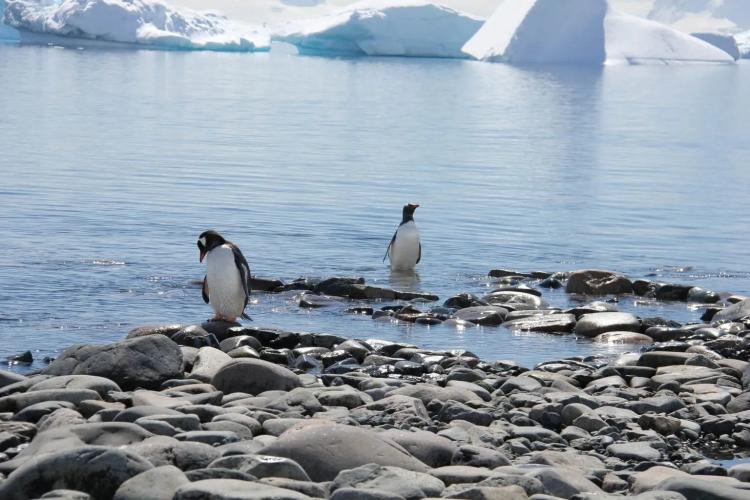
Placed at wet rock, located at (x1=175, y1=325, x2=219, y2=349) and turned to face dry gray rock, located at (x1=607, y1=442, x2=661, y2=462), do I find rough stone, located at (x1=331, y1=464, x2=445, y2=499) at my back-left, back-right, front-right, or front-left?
front-right

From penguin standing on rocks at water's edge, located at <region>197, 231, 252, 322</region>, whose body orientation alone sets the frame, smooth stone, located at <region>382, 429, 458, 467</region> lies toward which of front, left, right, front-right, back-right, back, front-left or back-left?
front-left

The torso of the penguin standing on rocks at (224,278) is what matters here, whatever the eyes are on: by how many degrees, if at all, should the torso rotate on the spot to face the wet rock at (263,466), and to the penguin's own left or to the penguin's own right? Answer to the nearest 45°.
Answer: approximately 45° to the penguin's own left

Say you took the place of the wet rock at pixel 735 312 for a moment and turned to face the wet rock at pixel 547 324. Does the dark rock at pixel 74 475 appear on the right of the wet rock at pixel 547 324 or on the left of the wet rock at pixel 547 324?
left

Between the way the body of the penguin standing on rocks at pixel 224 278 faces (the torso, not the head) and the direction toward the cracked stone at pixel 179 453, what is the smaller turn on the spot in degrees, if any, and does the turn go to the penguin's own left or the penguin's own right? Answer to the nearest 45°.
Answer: approximately 45° to the penguin's own left

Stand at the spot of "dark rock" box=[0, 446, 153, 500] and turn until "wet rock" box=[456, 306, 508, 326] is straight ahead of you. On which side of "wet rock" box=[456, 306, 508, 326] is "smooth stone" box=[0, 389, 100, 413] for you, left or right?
left

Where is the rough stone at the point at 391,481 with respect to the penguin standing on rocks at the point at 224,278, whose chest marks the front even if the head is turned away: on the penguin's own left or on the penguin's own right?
on the penguin's own left

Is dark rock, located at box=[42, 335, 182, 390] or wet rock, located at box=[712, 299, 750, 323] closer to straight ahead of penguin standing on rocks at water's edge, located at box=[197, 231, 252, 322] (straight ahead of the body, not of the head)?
the dark rock

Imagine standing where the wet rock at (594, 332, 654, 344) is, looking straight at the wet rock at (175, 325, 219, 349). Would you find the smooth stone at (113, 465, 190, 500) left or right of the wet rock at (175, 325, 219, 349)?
left

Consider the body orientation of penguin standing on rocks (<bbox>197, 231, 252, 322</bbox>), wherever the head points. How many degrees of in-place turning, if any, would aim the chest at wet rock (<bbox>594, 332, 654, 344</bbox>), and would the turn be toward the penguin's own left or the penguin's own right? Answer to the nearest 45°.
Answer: approximately 135° to the penguin's own left

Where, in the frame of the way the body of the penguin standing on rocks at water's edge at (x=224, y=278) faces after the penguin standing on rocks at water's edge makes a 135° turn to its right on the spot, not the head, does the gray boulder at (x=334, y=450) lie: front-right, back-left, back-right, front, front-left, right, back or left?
back

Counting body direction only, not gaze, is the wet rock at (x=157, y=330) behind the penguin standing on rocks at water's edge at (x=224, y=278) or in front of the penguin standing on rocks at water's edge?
in front

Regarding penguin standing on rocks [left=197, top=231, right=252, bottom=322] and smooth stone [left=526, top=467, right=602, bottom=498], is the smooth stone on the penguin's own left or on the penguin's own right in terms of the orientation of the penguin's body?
on the penguin's own left
